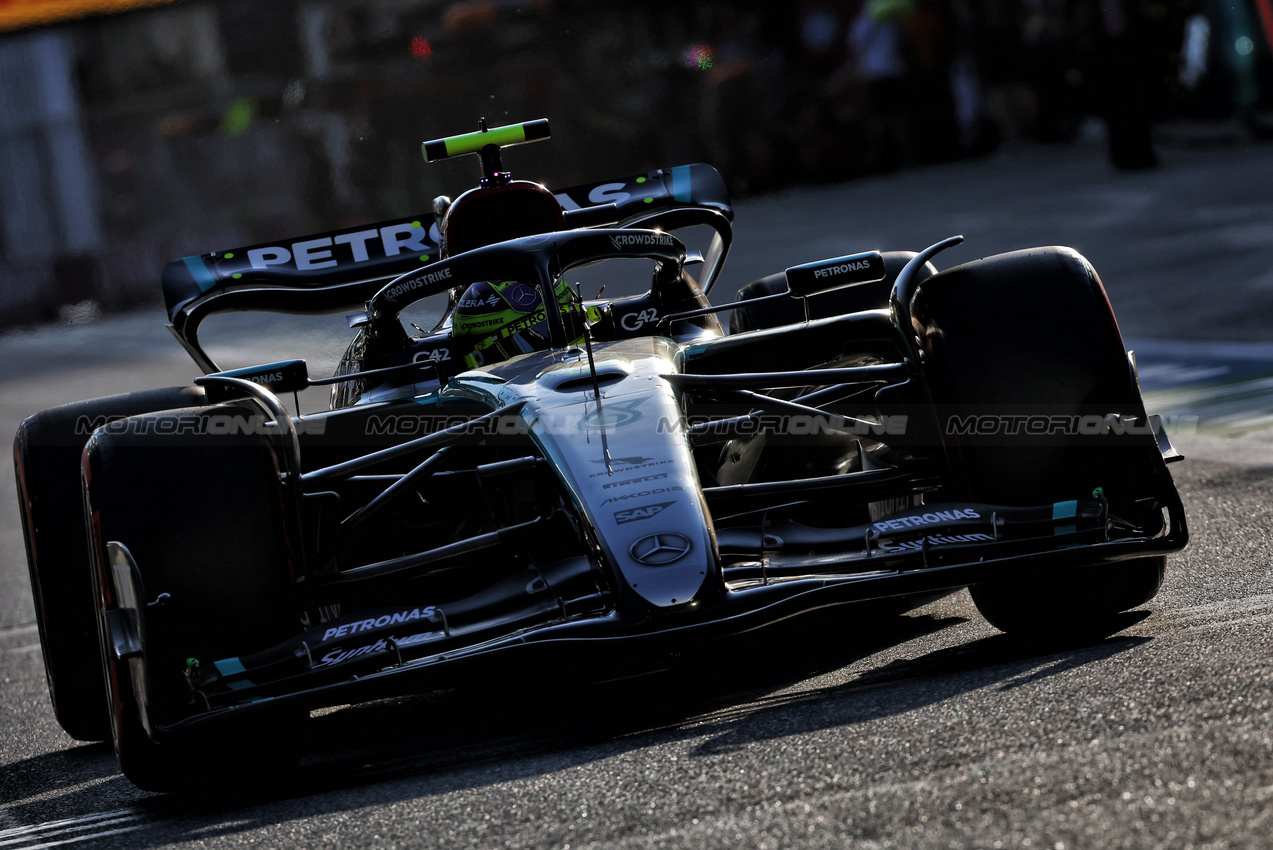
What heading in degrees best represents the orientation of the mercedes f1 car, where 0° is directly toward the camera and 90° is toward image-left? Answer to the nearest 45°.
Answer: approximately 0°

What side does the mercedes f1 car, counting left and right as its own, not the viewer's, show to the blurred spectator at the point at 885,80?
back
